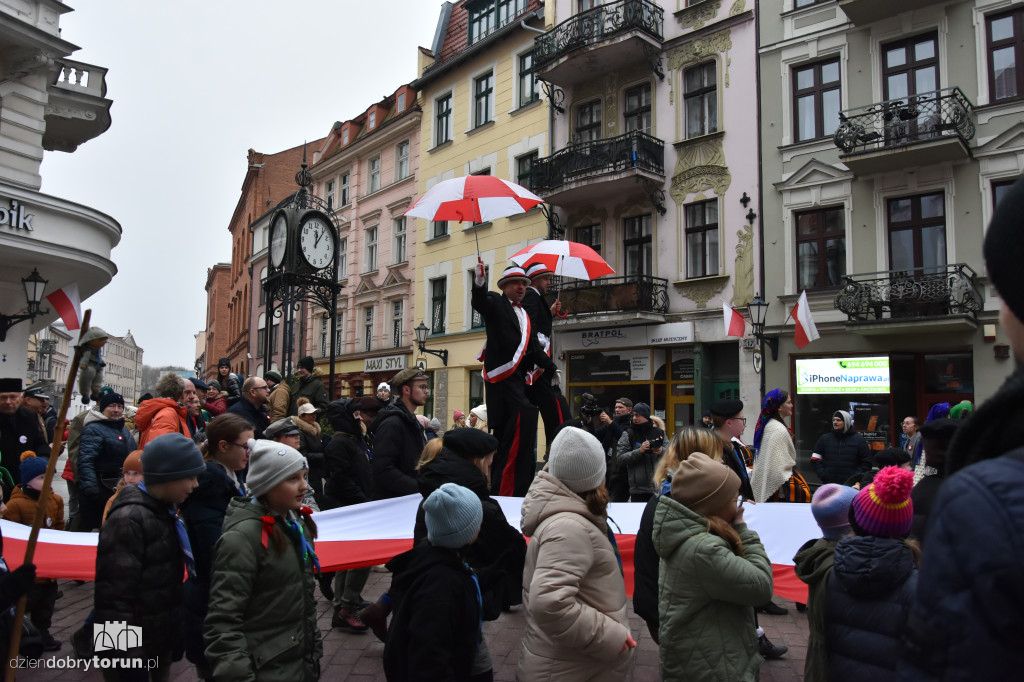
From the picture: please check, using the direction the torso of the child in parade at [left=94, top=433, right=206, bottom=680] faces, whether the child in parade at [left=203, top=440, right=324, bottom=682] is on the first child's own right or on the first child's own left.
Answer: on the first child's own right

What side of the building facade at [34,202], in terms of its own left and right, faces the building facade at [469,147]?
left

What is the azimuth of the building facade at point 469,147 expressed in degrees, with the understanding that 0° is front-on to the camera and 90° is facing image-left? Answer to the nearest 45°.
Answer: approximately 45°

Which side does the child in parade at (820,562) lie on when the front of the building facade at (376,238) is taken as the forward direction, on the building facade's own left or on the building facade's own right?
on the building facade's own left

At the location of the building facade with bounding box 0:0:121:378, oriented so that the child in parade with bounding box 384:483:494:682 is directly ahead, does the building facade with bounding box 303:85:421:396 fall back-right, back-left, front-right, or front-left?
back-left

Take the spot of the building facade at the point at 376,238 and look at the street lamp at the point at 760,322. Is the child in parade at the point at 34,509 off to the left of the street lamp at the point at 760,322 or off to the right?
right

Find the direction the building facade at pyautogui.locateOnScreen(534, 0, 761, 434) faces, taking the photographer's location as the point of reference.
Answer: facing the viewer and to the left of the viewer

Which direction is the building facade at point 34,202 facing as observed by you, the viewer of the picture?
facing the viewer and to the right of the viewer

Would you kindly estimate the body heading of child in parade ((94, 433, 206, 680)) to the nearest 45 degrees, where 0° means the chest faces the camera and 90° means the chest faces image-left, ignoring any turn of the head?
approximately 270°

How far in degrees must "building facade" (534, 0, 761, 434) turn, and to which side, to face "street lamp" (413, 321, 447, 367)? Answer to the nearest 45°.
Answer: approximately 90° to its right

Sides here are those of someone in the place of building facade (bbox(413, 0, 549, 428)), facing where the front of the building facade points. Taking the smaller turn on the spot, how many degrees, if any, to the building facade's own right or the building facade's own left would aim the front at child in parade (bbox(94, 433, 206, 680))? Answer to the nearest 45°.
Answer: approximately 45° to the building facade's own left

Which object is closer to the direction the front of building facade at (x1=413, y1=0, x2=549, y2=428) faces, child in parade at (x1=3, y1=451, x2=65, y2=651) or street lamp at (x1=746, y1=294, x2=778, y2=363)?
the child in parade
